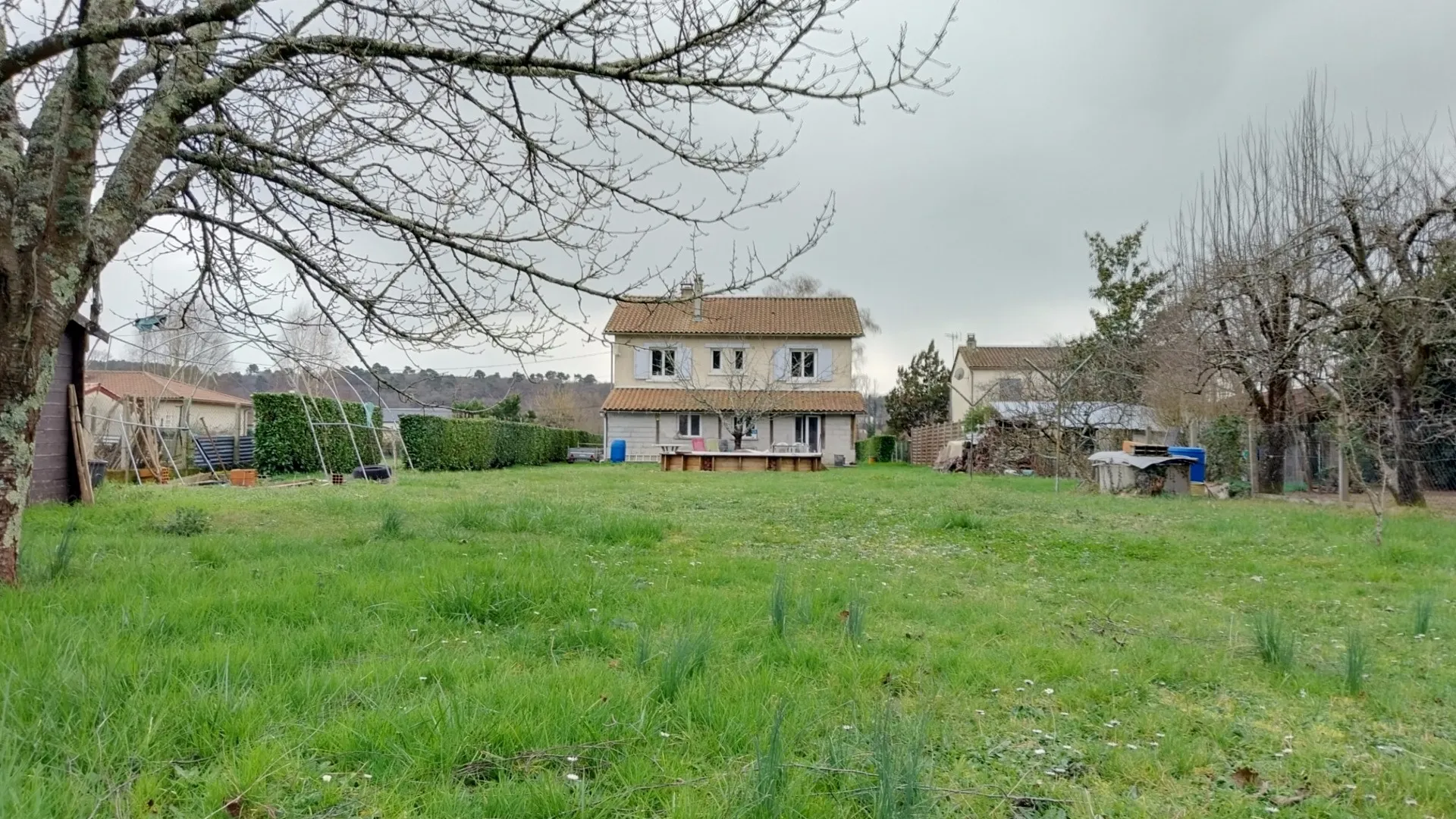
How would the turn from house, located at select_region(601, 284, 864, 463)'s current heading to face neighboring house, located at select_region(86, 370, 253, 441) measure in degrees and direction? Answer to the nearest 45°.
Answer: approximately 45° to its right

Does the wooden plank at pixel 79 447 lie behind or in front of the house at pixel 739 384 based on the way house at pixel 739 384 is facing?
in front

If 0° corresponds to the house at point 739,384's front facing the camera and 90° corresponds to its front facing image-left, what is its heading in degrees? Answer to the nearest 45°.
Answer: approximately 0°

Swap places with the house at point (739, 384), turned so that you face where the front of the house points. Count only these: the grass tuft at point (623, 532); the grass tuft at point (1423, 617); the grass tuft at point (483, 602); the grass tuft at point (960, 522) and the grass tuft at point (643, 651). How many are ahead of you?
5

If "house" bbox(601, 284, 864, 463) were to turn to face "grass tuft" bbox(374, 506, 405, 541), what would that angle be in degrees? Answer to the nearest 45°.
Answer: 0° — it already faces it

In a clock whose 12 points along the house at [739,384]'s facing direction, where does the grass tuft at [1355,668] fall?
The grass tuft is roughly at 12 o'clock from the house.

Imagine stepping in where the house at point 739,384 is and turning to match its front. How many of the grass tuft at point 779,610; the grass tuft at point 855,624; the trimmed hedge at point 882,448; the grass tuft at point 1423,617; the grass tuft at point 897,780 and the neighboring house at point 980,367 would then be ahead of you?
4

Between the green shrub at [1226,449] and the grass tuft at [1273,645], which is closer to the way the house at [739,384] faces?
the grass tuft

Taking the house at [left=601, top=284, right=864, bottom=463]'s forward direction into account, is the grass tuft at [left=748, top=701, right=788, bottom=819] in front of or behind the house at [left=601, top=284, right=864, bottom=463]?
in front

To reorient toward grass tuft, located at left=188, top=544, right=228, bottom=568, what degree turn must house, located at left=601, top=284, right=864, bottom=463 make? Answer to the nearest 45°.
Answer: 0° — it already faces it

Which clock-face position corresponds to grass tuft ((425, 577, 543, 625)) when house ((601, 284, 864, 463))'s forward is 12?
The grass tuft is roughly at 12 o'clock from the house.

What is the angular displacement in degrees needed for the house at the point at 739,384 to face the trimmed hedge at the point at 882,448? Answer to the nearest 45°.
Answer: approximately 135° to its left

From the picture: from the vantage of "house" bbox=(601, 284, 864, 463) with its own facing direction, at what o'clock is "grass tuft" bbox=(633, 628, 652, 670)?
The grass tuft is roughly at 12 o'clock from the house.

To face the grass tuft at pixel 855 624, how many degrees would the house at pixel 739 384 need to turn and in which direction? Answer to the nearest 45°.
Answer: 0° — it already faces it

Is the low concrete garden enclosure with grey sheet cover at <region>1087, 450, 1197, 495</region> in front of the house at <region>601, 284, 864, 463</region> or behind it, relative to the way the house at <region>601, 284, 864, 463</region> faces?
in front

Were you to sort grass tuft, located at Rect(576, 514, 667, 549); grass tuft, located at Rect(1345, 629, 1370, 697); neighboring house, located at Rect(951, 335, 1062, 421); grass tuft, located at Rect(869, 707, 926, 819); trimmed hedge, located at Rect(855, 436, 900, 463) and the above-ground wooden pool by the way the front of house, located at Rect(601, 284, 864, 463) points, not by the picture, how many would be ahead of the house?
4
